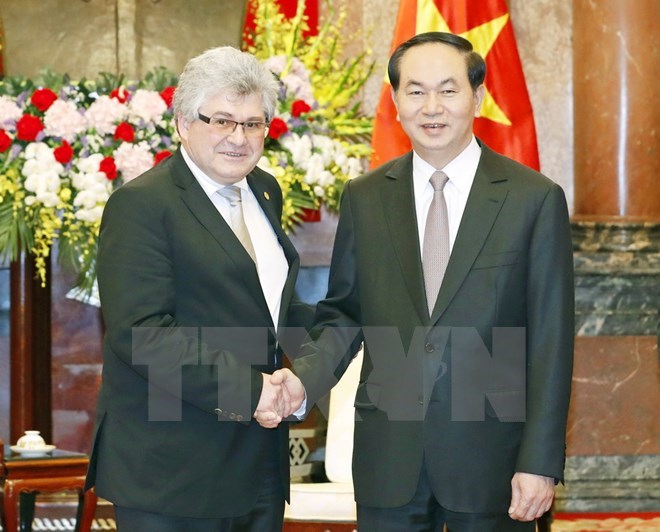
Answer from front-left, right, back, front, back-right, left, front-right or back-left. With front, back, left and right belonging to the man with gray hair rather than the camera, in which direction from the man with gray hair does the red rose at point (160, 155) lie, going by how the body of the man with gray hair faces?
back-left

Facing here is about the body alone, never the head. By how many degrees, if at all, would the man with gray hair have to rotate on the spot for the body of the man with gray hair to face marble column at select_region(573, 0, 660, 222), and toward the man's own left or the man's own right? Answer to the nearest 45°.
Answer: approximately 90° to the man's own left

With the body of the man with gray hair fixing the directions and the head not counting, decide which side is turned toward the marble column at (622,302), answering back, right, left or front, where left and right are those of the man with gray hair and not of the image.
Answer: left

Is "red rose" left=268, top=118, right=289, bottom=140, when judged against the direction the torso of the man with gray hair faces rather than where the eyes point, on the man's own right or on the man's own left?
on the man's own left

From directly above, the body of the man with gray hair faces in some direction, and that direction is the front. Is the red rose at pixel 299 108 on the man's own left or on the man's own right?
on the man's own left

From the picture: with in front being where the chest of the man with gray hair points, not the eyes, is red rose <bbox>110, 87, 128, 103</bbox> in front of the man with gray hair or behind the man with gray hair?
behind

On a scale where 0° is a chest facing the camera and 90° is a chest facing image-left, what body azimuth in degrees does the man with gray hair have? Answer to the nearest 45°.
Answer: approximately 315°
